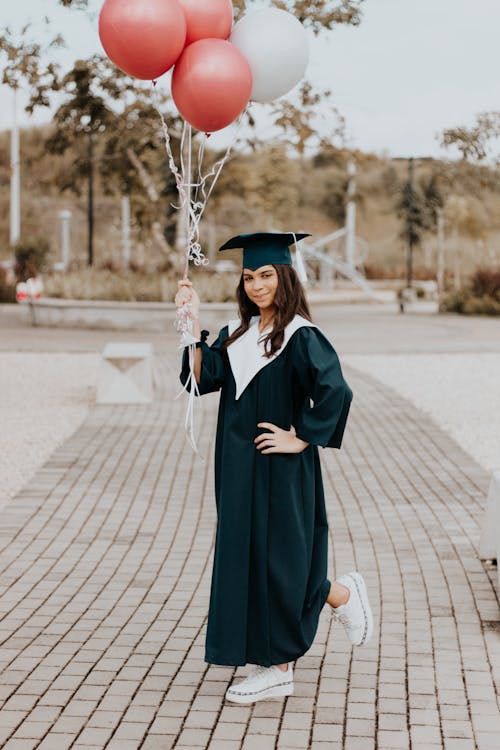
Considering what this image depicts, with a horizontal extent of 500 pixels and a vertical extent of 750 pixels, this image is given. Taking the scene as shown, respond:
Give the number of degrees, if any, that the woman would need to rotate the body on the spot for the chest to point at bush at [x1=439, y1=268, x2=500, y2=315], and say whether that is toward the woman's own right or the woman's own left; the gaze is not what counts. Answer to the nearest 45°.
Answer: approximately 135° to the woman's own right

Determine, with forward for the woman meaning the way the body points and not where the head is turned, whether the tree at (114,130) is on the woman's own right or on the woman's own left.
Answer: on the woman's own right

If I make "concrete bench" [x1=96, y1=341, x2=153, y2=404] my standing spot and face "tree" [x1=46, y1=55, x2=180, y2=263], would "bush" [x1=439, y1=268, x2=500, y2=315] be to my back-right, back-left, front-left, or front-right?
front-right

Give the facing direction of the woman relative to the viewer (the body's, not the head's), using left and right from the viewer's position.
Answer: facing the viewer and to the left of the viewer

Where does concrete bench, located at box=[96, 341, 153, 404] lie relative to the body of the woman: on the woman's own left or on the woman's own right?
on the woman's own right
